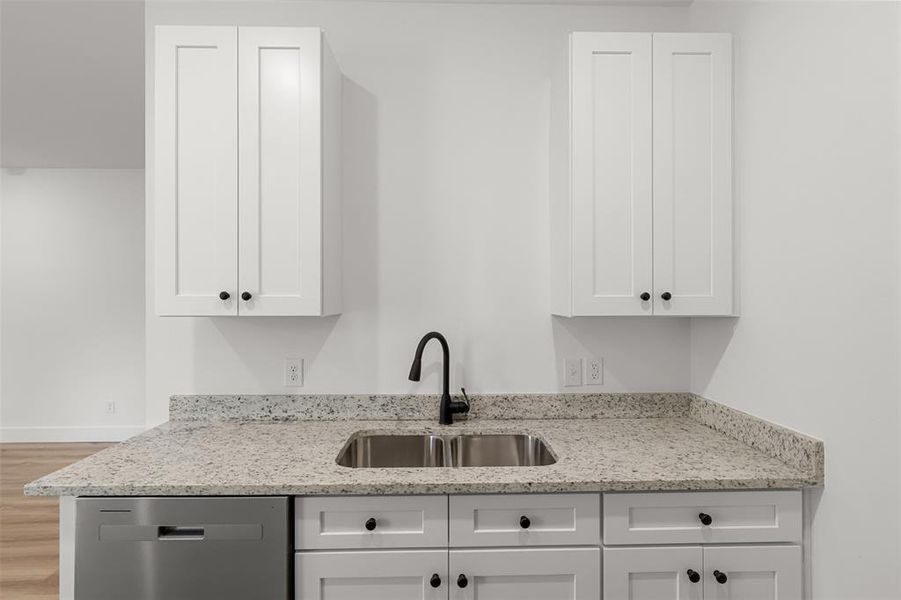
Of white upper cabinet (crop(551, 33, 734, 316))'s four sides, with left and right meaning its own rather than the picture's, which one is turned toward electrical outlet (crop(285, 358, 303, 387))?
right

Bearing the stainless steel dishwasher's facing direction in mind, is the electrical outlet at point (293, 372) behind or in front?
behind

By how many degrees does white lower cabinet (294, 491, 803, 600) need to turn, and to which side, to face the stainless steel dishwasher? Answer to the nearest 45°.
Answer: approximately 90° to its right

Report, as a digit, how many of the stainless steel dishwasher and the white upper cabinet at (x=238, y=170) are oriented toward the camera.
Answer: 2

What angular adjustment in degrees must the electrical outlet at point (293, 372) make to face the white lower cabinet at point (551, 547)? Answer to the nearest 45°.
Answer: approximately 45° to its left
